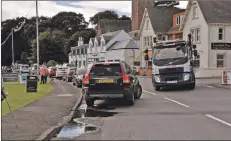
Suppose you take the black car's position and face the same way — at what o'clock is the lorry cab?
The lorry cab is roughly at 1 o'clock from the black car.

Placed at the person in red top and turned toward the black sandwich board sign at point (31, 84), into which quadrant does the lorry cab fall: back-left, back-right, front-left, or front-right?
front-left

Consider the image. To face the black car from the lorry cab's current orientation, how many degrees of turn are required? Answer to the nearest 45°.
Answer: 0° — it already faces it

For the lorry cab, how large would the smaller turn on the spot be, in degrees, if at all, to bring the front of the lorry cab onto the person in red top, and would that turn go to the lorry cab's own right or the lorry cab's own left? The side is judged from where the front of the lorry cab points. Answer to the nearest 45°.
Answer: approximately 135° to the lorry cab's own right

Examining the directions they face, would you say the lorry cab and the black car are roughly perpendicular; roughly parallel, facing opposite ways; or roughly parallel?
roughly parallel, facing opposite ways

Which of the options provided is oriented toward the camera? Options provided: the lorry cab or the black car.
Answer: the lorry cab

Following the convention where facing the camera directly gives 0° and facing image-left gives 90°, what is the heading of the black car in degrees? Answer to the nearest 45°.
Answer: approximately 180°

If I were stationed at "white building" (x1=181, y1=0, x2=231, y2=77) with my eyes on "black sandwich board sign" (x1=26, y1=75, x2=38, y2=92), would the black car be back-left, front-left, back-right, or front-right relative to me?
front-left

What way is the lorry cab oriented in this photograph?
toward the camera

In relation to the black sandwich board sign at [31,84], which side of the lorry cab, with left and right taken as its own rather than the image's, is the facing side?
right

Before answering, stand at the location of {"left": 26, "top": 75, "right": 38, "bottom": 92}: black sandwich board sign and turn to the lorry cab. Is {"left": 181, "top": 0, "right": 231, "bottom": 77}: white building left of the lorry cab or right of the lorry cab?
left

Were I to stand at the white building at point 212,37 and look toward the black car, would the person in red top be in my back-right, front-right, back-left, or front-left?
front-right

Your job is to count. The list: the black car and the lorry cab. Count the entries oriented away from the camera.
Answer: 1

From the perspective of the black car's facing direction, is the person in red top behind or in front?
in front

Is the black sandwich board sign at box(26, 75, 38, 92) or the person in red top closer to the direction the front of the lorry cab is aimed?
the black sandwich board sign

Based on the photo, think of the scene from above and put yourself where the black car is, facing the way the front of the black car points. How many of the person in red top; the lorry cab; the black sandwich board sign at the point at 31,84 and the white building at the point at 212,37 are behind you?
0
